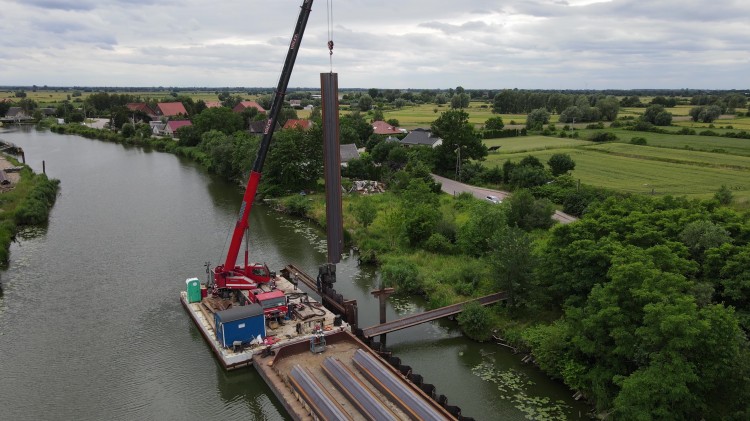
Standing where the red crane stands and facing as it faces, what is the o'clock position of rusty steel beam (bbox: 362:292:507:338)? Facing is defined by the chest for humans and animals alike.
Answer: The rusty steel beam is roughly at 1 o'clock from the red crane.

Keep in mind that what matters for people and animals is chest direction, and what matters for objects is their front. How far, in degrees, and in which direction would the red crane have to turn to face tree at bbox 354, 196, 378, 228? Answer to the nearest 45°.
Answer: approximately 45° to its left

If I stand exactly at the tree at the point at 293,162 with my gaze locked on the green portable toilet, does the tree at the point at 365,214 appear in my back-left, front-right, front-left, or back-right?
front-left

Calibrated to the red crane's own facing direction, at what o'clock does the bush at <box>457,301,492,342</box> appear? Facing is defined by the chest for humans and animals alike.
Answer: The bush is roughly at 1 o'clock from the red crane.

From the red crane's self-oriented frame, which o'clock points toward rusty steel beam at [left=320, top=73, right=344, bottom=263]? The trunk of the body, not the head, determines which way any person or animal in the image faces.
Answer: The rusty steel beam is roughly at 1 o'clock from the red crane.

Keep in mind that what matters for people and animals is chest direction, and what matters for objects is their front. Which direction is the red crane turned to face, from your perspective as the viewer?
facing to the right of the viewer

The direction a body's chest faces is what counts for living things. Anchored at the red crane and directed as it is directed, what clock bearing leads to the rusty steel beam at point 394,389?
The rusty steel beam is roughly at 2 o'clock from the red crane.
